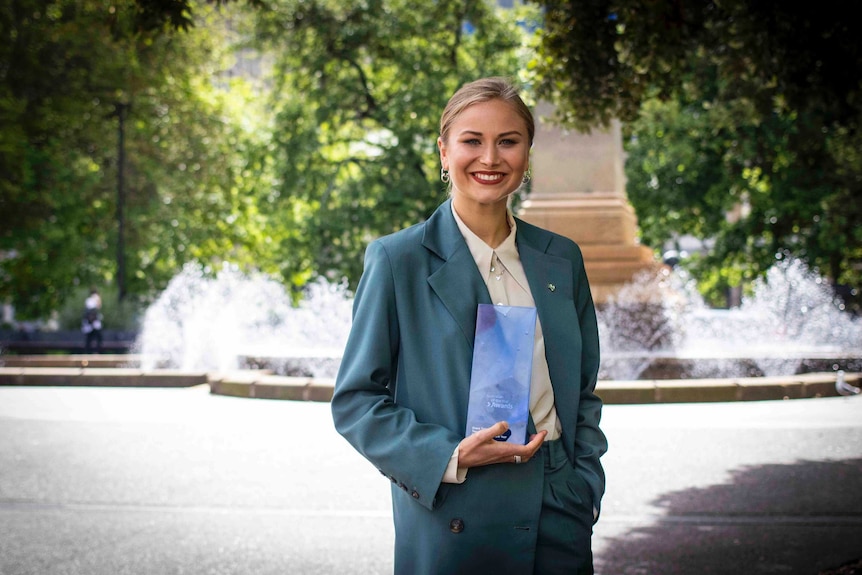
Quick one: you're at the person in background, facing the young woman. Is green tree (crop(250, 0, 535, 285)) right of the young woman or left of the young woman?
left

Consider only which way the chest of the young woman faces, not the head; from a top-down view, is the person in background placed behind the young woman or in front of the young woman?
behind

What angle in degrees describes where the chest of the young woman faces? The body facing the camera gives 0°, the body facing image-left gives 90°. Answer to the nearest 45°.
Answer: approximately 315°

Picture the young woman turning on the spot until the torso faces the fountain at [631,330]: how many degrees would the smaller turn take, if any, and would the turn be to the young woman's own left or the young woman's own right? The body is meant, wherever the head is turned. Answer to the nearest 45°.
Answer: approximately 135° to the young woman's own left

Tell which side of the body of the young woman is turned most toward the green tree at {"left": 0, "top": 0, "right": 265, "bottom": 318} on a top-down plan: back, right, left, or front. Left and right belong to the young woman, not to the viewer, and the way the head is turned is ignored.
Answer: back

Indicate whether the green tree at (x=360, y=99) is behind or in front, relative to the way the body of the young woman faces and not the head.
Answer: behind
